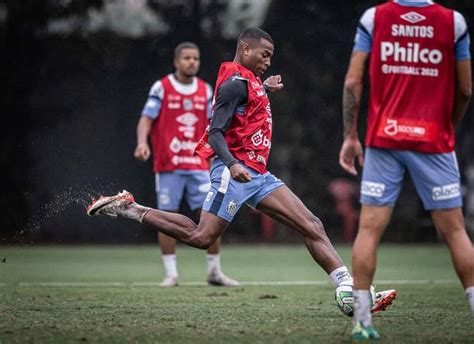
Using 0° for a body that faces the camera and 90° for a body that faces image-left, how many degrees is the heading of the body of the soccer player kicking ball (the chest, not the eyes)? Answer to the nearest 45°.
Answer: approximately 315°

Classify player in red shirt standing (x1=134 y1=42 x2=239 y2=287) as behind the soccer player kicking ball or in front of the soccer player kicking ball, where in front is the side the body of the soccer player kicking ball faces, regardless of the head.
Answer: behind

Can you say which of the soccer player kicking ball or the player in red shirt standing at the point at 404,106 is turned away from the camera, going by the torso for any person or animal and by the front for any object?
the player in red shirt standing

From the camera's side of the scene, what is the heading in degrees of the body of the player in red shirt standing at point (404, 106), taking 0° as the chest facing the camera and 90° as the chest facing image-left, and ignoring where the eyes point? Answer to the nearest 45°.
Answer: approximately 180°

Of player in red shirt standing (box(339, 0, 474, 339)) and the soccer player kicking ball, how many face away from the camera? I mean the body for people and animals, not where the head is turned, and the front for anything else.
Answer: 1

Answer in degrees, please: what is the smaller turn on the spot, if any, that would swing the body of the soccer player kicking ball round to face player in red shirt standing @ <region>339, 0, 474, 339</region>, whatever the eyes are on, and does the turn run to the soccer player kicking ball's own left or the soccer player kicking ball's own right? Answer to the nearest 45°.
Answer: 0° — they already face them

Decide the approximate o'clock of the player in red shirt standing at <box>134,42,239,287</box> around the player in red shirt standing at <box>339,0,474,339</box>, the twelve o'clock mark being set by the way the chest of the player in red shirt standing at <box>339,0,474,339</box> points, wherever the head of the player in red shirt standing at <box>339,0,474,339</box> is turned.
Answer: the player in red shirt standing at <box>134,42,239,287</box> is roughly at 11 o'clock from the player in red shirt standing at <box>339,0,474,339</box>.
